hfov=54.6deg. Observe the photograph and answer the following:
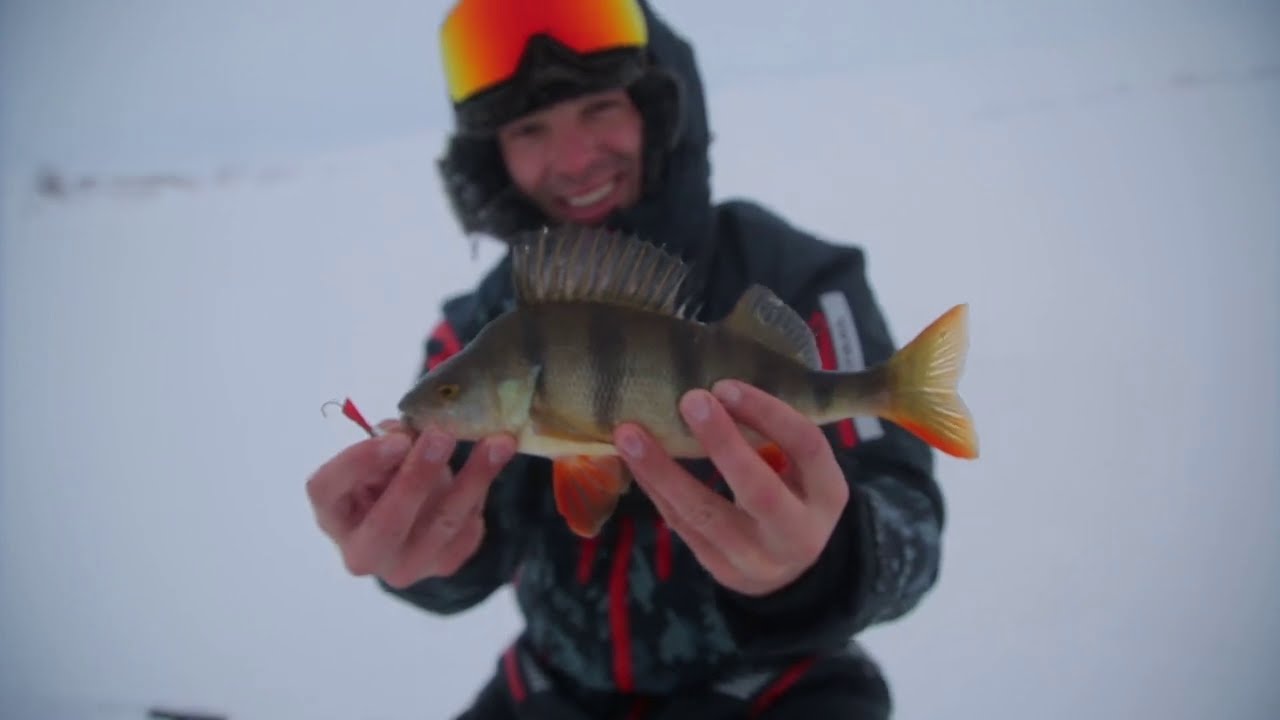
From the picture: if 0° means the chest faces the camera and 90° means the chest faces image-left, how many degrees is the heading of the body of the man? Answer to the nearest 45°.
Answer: approximately 0°
